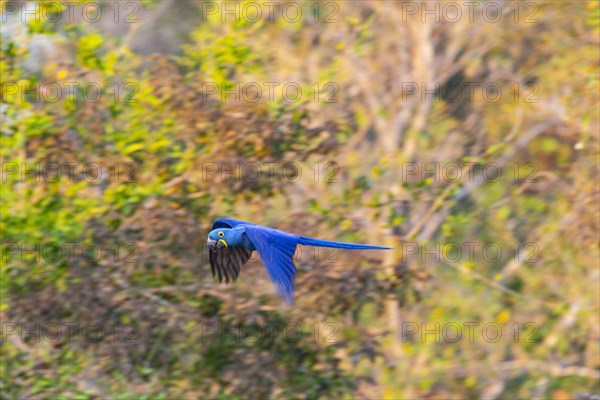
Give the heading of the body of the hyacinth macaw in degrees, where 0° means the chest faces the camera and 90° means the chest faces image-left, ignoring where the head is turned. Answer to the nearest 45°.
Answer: approximately 90°
